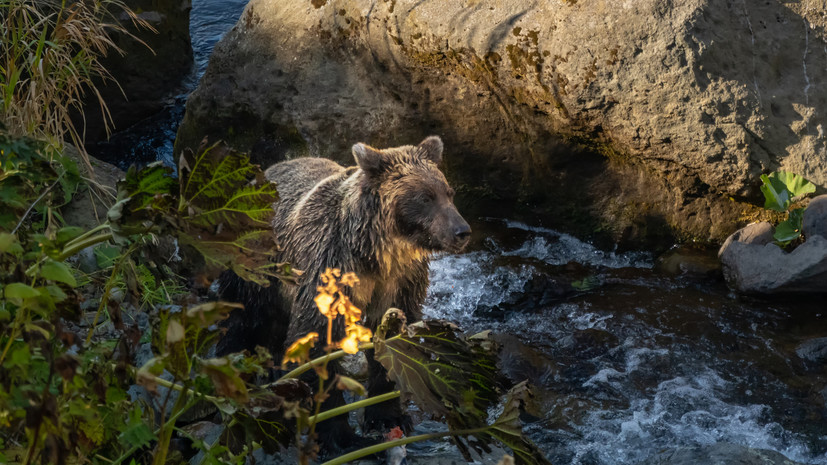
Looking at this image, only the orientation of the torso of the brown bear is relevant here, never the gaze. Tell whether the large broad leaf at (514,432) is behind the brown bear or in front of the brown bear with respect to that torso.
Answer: in front

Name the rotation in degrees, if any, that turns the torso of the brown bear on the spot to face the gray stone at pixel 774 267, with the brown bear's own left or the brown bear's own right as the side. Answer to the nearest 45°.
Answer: approximately 90° to the brown bear's own left

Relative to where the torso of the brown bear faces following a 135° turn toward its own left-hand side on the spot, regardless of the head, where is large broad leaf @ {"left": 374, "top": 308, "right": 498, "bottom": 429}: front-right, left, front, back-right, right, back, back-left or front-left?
back

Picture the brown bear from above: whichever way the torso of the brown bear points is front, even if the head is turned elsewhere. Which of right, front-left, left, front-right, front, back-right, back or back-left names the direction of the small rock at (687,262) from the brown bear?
left

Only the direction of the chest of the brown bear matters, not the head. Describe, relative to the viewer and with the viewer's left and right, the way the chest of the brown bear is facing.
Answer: facing the viewer and to the right of the viewer

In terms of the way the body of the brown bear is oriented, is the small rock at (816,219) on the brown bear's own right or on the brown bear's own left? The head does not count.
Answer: on the brown bear's own left
